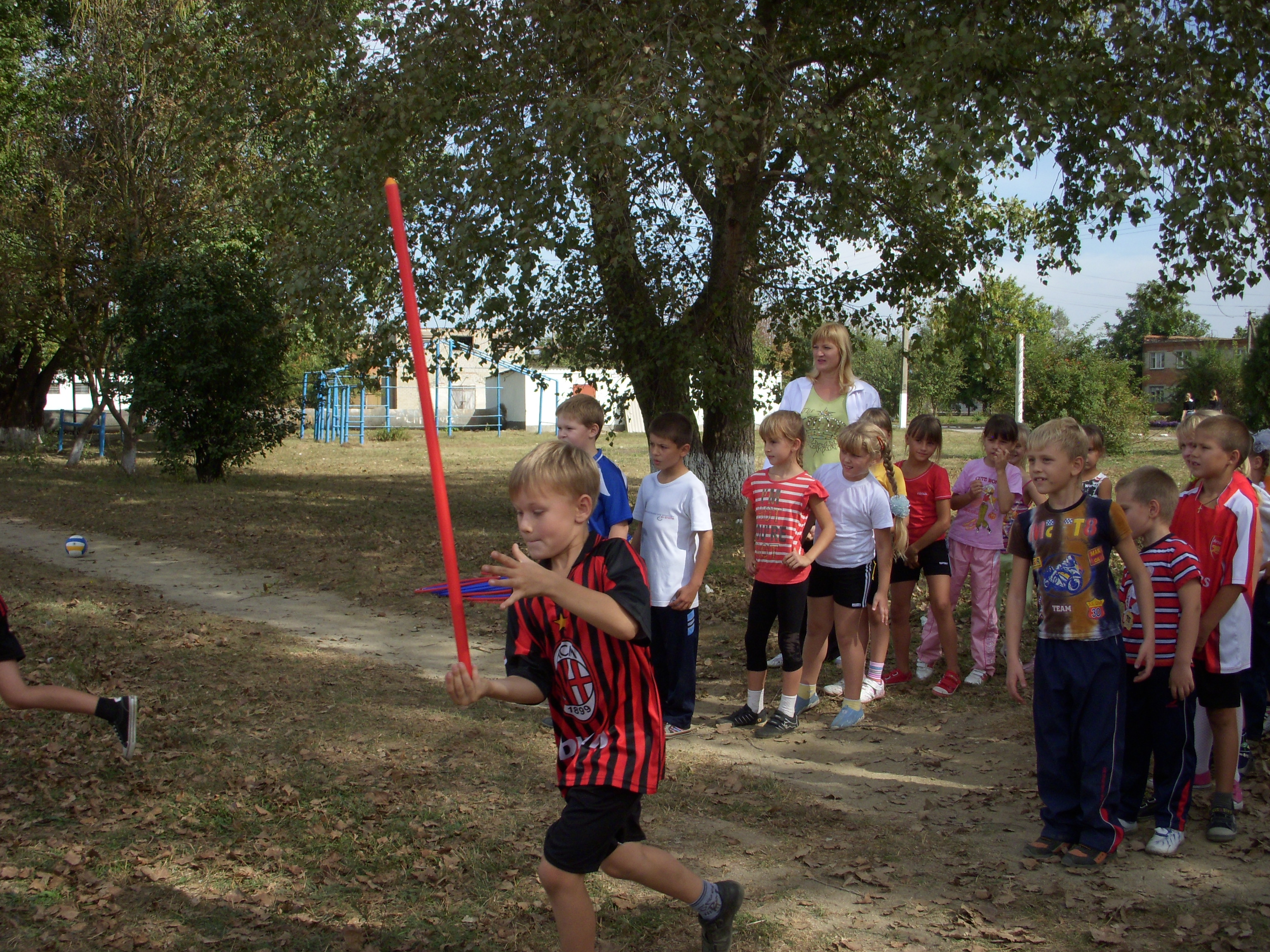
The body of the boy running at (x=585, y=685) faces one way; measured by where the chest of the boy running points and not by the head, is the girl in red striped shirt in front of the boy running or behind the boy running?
behind

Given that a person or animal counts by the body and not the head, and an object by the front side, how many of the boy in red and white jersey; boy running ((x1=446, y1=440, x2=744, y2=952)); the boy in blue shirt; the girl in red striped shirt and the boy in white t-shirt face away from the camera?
0

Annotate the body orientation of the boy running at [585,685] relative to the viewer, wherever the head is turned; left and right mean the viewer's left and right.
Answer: facing the viewer and to the left of the viewer

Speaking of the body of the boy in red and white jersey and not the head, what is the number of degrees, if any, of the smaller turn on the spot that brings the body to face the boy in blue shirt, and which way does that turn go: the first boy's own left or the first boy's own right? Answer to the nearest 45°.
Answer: approximately 45° to the first boy's own right

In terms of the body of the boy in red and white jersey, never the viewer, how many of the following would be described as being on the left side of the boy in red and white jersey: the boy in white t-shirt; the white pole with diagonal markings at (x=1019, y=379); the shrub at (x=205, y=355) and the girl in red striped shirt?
0

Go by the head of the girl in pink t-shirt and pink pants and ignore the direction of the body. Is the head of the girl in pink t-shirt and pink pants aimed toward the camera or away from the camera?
toward the camera

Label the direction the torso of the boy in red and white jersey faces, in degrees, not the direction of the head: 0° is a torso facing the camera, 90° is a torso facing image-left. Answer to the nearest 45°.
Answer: approximately 45°

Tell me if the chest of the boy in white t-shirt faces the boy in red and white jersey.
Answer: no

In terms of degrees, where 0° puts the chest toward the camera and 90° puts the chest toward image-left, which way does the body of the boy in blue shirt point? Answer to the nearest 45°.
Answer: approximately 45°

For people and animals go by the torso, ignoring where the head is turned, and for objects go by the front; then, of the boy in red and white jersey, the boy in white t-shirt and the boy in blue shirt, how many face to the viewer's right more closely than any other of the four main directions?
0

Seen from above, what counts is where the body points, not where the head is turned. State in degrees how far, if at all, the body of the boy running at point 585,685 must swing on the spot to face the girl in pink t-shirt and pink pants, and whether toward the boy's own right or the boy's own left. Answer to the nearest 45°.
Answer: approximately 180°

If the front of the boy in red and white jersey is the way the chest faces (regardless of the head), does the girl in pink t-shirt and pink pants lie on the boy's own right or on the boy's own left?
on the boy's own right

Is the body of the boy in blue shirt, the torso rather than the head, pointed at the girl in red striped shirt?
no

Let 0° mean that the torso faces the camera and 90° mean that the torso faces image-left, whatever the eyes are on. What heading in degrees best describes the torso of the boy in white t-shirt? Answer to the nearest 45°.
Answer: approximately 45°

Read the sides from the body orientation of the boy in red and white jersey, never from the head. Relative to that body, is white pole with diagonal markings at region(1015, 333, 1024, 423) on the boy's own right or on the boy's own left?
on the boy's own right

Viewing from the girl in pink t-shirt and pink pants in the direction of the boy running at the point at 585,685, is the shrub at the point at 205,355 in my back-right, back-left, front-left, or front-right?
back-right

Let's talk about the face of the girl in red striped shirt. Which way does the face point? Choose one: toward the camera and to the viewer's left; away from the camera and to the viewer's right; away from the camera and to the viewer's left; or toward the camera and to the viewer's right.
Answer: toward the camera and to the viewer's left

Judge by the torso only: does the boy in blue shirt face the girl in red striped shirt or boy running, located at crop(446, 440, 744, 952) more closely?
the boy running
